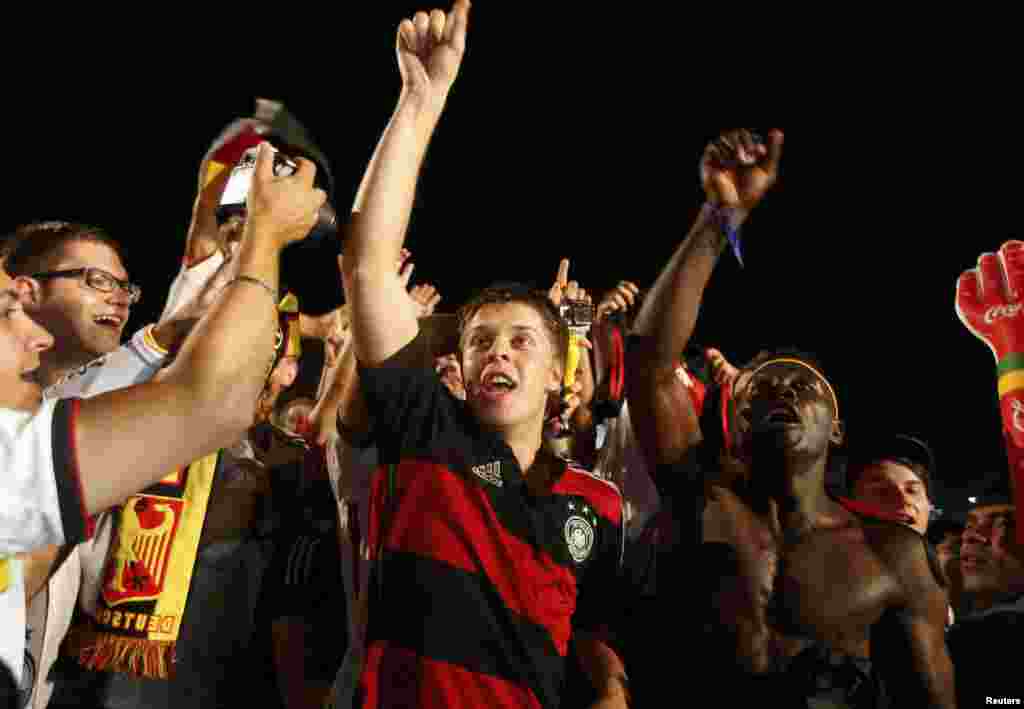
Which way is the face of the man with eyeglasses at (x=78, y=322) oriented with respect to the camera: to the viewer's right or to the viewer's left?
to the viewer's right

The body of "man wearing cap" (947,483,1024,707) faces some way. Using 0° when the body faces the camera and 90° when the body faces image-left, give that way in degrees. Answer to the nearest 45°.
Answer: approximately 45°

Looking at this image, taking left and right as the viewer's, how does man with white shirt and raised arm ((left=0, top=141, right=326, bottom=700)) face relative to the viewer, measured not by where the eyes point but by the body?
facing to the right of the viewer
